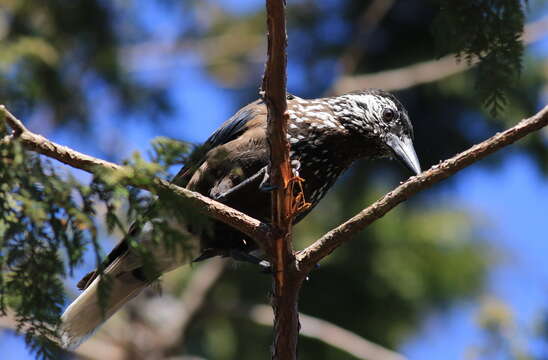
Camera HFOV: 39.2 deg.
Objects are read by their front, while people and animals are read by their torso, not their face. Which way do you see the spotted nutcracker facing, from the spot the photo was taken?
facing to the right of the viewer
